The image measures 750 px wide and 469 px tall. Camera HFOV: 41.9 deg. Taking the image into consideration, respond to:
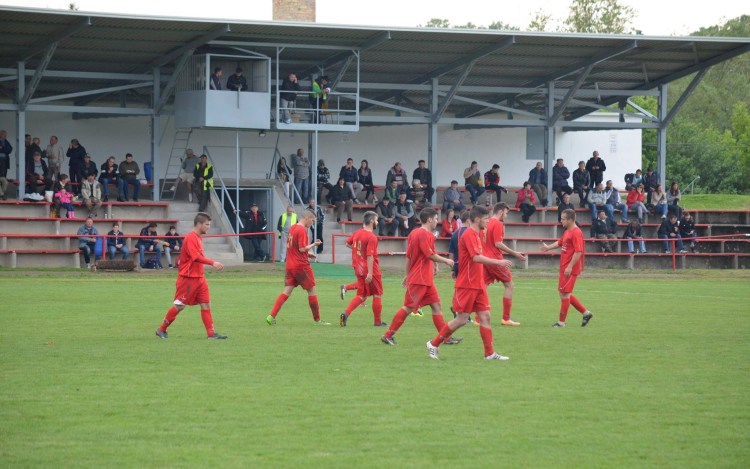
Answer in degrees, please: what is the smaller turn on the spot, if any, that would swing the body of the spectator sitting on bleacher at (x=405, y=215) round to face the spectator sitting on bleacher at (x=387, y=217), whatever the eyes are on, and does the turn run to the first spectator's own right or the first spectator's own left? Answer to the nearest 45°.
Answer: approximately 45° to the first spectator's own right

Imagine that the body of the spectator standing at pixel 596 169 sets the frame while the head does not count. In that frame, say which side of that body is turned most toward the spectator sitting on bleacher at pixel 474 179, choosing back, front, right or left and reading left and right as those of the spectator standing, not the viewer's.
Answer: right

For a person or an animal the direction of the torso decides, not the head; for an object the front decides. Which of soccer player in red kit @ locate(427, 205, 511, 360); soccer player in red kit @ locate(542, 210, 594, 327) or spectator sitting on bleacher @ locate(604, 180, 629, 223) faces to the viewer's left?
soccer player in red kit @ locate(542, 210, 594, 327)

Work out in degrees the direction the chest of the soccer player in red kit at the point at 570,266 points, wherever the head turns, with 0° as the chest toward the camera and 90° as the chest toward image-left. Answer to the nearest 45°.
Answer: approximately 90°

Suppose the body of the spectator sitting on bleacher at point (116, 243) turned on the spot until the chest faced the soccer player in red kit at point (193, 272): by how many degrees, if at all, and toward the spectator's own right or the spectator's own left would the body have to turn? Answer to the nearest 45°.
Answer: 0° — they already face them

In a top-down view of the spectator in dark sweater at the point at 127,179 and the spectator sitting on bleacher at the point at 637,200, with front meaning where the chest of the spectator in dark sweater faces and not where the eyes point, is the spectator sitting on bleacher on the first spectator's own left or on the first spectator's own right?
on the first spectator's own left

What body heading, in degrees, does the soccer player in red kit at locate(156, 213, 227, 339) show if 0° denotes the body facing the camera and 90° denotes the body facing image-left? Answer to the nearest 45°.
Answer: approximately 270°

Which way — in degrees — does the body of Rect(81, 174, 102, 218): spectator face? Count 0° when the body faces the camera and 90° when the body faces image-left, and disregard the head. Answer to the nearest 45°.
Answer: approximately 0°

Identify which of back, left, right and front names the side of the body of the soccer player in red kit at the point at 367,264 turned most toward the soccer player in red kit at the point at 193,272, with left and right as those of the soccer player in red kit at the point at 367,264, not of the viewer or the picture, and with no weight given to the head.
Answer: back

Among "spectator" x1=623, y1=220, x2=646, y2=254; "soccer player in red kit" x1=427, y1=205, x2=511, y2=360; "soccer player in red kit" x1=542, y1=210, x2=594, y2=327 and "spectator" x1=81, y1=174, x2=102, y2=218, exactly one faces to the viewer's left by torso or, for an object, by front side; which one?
"soccer player in red kit" x1=542, y1=210, x2=594, y2=327

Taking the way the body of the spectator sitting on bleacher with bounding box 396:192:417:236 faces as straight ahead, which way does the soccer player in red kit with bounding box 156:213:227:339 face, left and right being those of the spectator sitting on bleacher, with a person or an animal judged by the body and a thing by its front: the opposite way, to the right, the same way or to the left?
to the left

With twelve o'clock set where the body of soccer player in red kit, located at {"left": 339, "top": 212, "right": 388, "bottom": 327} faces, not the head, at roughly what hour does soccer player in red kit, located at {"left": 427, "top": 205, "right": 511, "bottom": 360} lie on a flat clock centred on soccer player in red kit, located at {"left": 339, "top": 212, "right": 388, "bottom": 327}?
soccer player in red kit, located at {"left": 427, "top": 205, "right": 511, "bottom": 360} is roughly at 4 o'clock from soccer player in red kit, located at {"left": 339, "top": 212, "right": 388, "bottom": 327}.

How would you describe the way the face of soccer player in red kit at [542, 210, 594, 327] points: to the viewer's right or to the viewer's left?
to the viewer's left

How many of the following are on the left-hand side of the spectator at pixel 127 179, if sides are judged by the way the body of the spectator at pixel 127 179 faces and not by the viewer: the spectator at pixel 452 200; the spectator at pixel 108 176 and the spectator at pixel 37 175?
1
